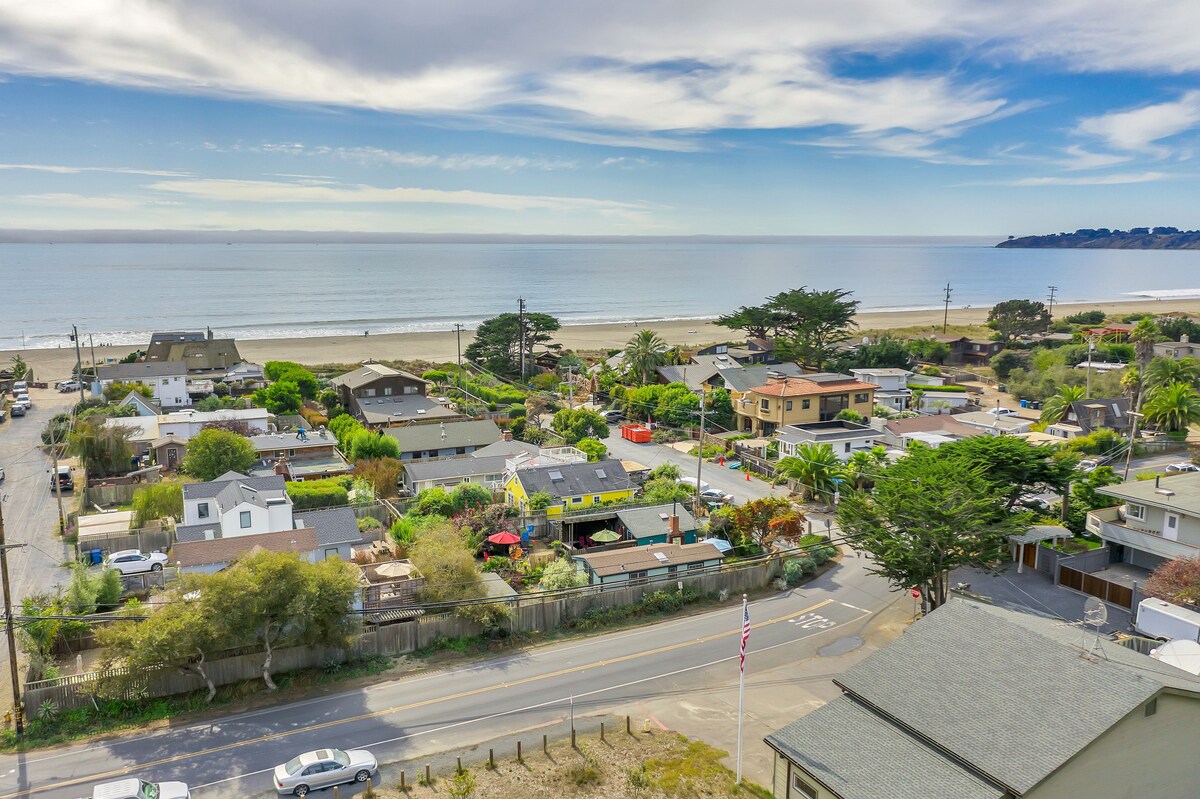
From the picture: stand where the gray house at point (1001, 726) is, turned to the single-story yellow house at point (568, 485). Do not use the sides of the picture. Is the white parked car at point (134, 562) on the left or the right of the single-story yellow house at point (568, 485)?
left

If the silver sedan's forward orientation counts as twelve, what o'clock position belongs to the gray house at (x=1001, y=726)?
The gray house is roughly at 1 o'clock from the silver sedan.

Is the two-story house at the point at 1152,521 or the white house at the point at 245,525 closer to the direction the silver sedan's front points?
the two-story house

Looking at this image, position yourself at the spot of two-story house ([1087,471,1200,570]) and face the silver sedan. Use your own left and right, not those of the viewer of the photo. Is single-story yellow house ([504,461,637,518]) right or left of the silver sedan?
right

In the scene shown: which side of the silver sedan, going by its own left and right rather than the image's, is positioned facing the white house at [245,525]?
left

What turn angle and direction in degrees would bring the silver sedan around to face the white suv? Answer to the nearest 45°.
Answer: approximately 180°

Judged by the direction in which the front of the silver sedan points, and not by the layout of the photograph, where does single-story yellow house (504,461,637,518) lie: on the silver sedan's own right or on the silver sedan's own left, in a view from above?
on the silver sedan's own left

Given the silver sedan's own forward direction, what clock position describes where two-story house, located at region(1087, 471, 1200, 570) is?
The two-story house is roughly at 12 o'clock from the silver sedan.

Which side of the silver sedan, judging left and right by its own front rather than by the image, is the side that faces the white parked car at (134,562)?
left

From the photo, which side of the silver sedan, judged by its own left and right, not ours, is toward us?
right
